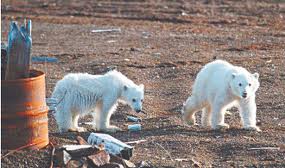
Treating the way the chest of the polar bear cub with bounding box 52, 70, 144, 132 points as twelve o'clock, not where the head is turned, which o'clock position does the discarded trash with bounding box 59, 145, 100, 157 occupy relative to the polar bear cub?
The discarded trash is roughly at 3 o'clock from the polar bear cub.

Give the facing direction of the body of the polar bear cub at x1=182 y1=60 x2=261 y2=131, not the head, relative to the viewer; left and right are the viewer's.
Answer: facing the viewer and to the right of the viewer

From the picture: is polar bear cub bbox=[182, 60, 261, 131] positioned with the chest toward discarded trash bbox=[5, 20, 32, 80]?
no

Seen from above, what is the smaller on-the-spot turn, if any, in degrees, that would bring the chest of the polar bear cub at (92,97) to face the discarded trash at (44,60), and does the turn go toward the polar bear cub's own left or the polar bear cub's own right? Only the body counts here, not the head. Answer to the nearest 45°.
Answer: approximately 90° to the polar bear cub's own left

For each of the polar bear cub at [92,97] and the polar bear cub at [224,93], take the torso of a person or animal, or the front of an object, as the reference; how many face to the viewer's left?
0

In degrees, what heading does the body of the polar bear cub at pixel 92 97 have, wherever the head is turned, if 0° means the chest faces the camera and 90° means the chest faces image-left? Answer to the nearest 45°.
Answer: approximately 270°

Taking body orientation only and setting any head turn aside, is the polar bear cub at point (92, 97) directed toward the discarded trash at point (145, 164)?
no

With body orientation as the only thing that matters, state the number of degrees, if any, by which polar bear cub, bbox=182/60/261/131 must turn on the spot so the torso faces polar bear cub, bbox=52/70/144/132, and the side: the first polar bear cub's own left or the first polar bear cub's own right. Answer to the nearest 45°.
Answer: approximately 135° to the first polar bear cub's own right

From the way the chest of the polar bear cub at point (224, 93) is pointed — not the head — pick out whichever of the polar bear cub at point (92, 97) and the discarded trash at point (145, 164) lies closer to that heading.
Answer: the discarded trash

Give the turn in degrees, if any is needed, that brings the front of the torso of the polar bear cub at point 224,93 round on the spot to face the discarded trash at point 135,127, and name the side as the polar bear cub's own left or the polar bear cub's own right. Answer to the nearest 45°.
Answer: approximately 135° to the polar bear cub's own right

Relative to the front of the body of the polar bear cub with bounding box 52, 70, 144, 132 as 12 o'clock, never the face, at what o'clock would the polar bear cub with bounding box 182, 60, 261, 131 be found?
the polar bear cub with bounding box 182, 60, 261, 131 is roughly at 12 o'clock from the polar bear cub with bounding box 52, 70, 144, 132.

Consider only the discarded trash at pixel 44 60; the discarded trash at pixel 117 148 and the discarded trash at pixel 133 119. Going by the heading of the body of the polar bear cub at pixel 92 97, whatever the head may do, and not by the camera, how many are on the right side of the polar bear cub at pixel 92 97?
1

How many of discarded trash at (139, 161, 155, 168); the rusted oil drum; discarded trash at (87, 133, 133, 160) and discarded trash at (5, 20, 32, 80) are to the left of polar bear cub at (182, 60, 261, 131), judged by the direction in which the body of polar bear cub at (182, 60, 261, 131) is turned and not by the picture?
0
